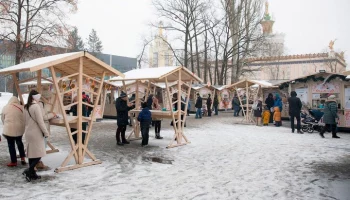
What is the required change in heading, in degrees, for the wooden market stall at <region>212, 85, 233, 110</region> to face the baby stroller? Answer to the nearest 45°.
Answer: approximately 45° to its left

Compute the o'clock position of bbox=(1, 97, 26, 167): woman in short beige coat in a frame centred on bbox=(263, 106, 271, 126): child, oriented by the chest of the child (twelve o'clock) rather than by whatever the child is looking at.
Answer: The woman in short beige coat is roughly at 7 o'clock from the child.

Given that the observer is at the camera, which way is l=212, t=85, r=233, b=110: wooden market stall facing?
facing the viewer and to the left of the viewer

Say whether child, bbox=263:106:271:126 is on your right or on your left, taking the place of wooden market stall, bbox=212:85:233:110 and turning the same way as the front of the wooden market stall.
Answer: on your left

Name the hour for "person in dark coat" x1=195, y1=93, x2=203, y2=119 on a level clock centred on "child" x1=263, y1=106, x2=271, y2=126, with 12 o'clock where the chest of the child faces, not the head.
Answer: The person in dark coat is roughly at 10 o'clock from the child.

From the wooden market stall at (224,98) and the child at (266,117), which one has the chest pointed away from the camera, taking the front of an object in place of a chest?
the child

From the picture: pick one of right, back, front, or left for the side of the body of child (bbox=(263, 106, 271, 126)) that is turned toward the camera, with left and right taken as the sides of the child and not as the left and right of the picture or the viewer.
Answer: back

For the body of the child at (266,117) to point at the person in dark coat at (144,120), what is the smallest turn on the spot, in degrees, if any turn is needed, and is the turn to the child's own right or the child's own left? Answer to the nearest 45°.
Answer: approximately 135° to the child's own left

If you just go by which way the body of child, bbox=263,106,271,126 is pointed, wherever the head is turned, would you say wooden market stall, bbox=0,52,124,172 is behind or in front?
behind
